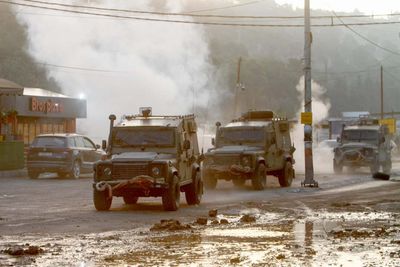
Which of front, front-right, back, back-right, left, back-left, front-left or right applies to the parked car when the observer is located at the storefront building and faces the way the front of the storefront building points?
front-right

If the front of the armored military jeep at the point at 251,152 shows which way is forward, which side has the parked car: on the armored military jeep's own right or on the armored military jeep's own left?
on the armored military jeep's own right

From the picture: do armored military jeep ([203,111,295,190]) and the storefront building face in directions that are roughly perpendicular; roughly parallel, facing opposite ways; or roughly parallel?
roughly perpendicular

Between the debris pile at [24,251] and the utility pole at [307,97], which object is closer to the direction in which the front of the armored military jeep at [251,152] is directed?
the debris pile

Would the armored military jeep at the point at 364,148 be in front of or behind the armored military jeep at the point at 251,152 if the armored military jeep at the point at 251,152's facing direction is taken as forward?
behind

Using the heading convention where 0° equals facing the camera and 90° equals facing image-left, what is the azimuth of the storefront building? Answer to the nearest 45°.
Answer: approximately 315°

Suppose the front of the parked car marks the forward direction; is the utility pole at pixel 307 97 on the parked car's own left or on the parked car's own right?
on the parked car's own right
